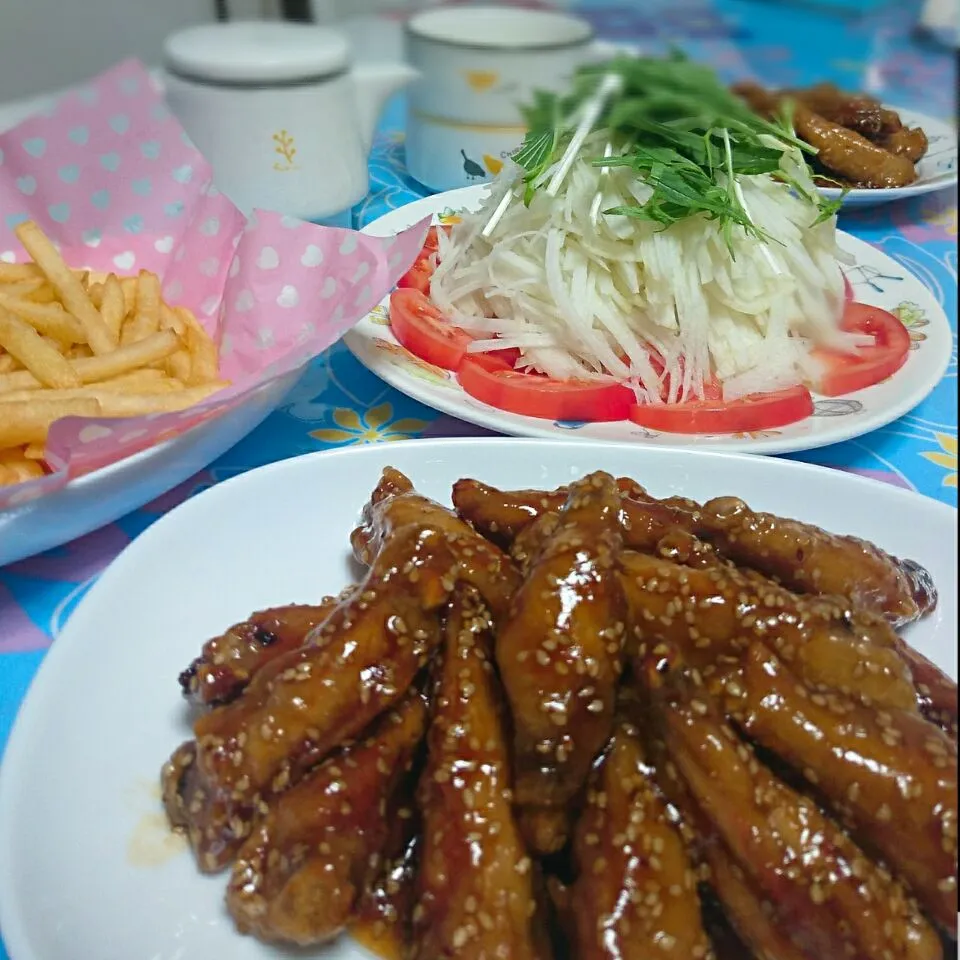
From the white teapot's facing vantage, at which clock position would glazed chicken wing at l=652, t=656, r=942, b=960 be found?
The glazed chicken wing is roughly at 2 o'clock from the white teapot.

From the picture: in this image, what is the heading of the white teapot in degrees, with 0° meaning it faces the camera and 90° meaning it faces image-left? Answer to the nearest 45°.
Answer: approximately 270°

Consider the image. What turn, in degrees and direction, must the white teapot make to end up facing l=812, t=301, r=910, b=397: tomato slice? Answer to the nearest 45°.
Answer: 0° — it already faces it
